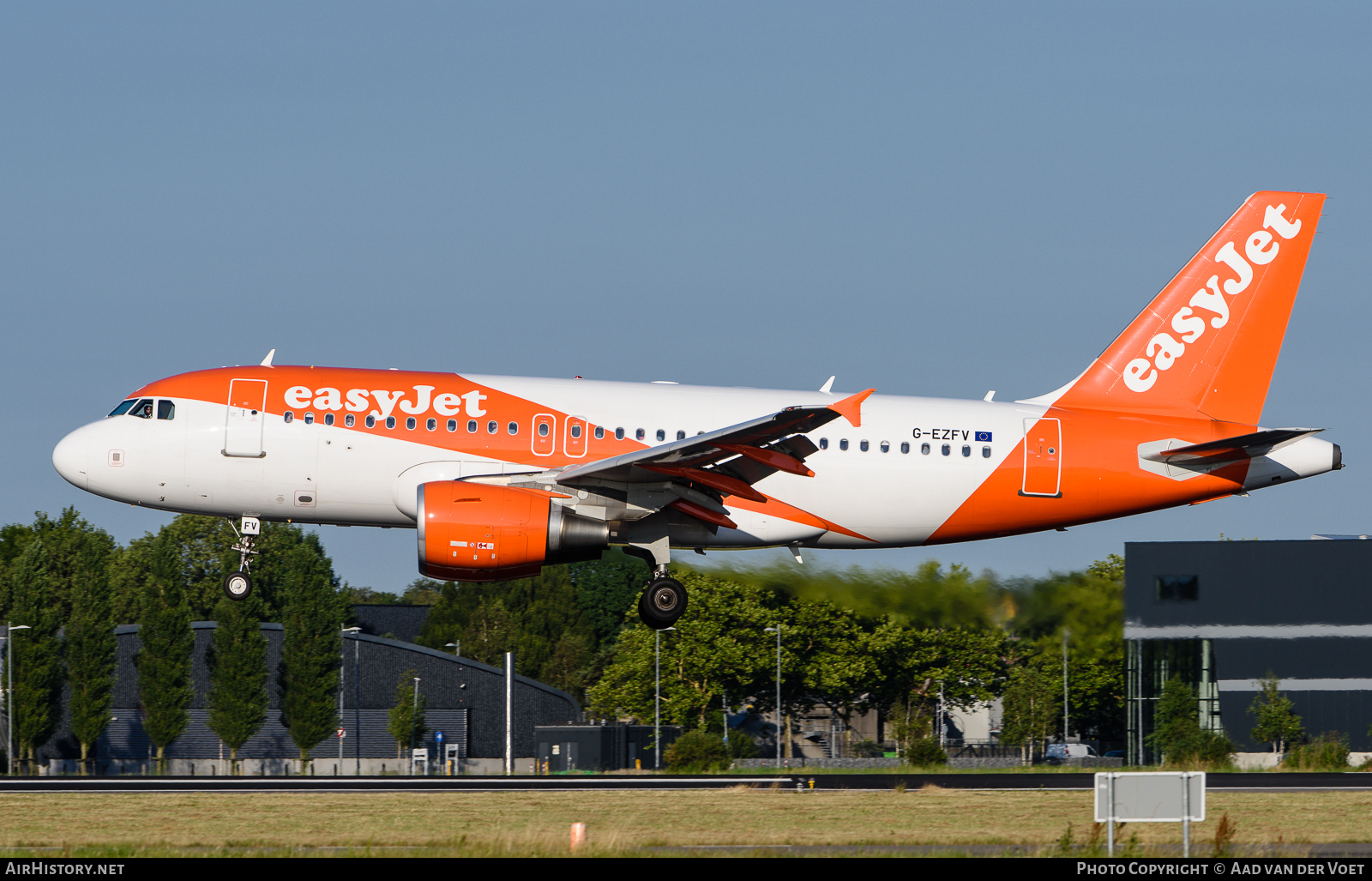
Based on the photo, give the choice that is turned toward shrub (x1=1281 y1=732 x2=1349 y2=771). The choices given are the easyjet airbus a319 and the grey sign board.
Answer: the grey sign board

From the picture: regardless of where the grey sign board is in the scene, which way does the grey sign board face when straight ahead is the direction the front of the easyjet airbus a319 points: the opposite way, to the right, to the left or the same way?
to the right

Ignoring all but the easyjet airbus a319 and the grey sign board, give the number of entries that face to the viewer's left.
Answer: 1

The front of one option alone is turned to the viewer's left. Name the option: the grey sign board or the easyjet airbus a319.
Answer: the easyjet airbus a319

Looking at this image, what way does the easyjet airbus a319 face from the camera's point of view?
to the viewer's left

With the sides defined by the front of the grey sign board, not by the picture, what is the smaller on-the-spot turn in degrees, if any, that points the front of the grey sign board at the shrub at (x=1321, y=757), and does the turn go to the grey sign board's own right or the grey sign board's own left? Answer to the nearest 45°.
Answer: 0° — it already faces it

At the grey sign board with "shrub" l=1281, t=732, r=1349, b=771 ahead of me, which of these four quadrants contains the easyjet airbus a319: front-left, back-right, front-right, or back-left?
front-left

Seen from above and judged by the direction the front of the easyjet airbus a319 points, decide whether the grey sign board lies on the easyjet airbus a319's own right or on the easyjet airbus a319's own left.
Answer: on the easyjet airbus a319's own left

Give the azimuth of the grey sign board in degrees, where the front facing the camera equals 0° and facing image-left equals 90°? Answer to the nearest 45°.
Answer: approximately 180°

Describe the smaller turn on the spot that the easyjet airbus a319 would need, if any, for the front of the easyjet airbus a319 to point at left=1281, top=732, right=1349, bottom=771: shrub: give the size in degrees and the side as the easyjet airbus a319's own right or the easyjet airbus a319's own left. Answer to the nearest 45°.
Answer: approximately 135° to the easyjet airbus a319's own right
